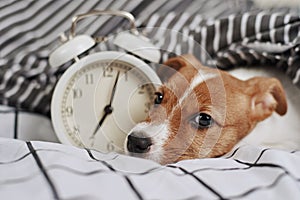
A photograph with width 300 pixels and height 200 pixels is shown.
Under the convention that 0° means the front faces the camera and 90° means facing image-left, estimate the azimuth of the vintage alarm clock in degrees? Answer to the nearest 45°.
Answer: approximately 0°
